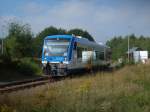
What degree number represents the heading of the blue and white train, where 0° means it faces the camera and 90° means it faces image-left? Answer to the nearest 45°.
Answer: approximately 45°
